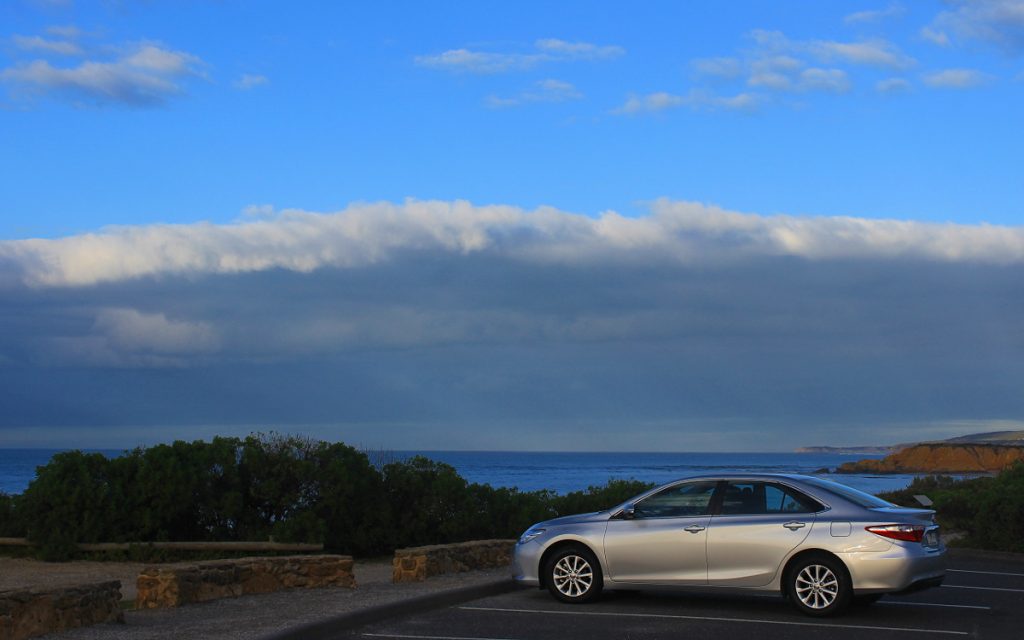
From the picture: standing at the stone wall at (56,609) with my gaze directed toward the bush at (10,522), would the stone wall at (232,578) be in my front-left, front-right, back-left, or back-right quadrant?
front-right

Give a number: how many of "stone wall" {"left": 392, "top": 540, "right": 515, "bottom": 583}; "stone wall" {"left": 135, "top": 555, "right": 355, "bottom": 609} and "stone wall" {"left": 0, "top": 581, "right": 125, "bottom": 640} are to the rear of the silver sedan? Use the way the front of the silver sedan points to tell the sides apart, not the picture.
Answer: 0

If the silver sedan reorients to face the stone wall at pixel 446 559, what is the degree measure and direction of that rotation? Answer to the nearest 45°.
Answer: approximately 45° to its right

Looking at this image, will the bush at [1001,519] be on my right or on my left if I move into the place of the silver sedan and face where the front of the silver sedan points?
on my right

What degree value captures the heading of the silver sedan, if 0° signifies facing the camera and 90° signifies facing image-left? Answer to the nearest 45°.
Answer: approximately 90°

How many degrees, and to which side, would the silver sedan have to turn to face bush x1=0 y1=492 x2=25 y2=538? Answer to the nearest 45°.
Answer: approximately 45° to its right

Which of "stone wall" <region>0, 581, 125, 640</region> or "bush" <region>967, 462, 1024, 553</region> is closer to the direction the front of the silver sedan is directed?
the stone wall

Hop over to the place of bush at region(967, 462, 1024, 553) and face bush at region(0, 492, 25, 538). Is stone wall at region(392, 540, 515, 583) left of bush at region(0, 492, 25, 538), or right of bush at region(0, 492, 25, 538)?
left

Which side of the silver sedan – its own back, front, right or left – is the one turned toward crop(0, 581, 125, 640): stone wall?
front

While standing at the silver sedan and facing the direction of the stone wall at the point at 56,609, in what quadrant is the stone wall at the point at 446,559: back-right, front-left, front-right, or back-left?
front-right

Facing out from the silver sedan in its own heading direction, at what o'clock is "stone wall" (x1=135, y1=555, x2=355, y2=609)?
The stone wall is roughly at 12 o'clock from the silver sedan.

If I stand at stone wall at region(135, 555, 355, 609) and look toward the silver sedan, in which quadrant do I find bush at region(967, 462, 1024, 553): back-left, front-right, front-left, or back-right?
front-left

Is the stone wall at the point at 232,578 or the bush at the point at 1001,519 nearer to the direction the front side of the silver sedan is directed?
the stone wall
